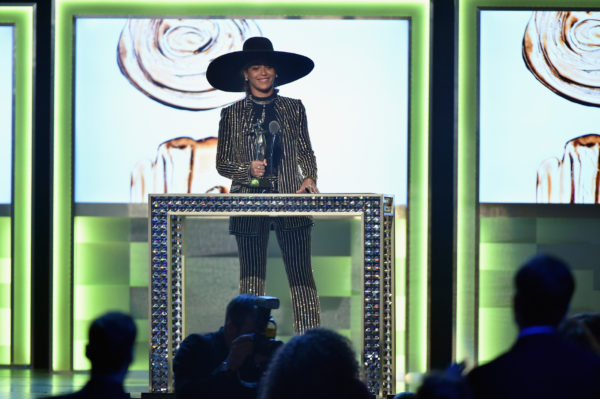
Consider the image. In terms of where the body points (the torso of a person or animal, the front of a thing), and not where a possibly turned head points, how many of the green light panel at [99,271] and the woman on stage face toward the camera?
2

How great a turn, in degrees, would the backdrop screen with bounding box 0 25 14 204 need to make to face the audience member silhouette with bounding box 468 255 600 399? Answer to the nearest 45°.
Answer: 0° — it already faces them

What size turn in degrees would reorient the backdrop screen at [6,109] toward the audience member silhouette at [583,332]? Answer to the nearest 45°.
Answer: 0° — it already faces them

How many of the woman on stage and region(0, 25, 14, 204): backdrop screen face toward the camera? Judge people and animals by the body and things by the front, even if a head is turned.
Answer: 2

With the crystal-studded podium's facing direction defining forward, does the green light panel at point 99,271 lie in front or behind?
behind

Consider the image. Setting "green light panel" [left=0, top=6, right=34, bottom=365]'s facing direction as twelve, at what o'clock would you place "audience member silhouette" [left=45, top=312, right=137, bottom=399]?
The audience member silhouette is roughly at 12 o'clock from the green light panel.

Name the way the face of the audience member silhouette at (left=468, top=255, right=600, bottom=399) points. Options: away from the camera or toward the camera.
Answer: away from the camera
